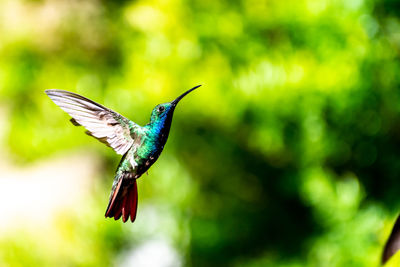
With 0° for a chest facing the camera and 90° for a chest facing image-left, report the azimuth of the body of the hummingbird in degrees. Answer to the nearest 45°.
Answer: approximately 270°
